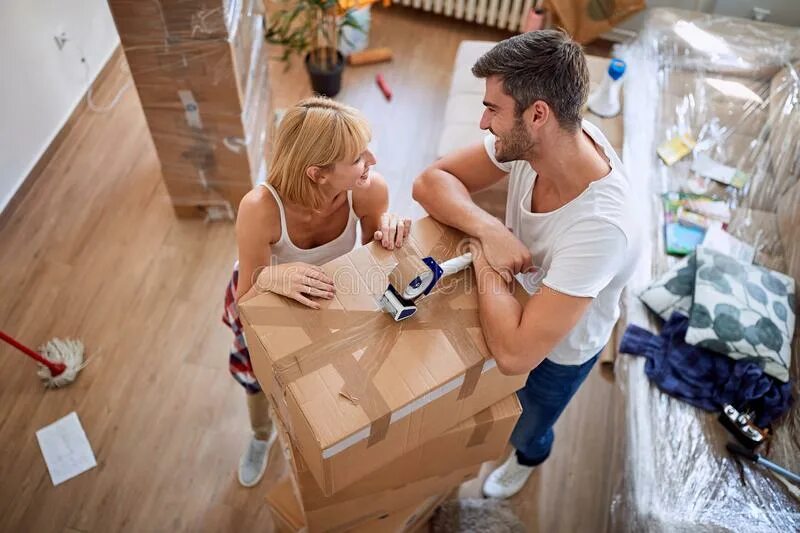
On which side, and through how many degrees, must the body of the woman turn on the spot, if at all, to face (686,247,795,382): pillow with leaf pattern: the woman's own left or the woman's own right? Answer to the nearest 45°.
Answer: approximately 45° to the woman's own left

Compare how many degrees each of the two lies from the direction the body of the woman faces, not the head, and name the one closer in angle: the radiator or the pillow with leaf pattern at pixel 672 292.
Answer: the pillow with leaf pattern

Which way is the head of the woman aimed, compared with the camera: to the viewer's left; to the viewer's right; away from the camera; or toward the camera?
to the viewer's right

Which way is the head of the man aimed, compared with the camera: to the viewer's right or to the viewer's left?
to the viewer's left

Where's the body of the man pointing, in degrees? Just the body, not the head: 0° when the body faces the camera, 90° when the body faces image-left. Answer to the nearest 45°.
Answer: approximately 45°

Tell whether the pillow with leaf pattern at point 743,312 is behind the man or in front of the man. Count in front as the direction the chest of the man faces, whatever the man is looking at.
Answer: behind

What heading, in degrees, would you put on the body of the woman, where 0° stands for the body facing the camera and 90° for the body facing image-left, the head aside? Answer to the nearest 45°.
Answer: approximately 315°

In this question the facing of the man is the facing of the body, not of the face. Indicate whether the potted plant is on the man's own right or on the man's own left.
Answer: on the man's own right
